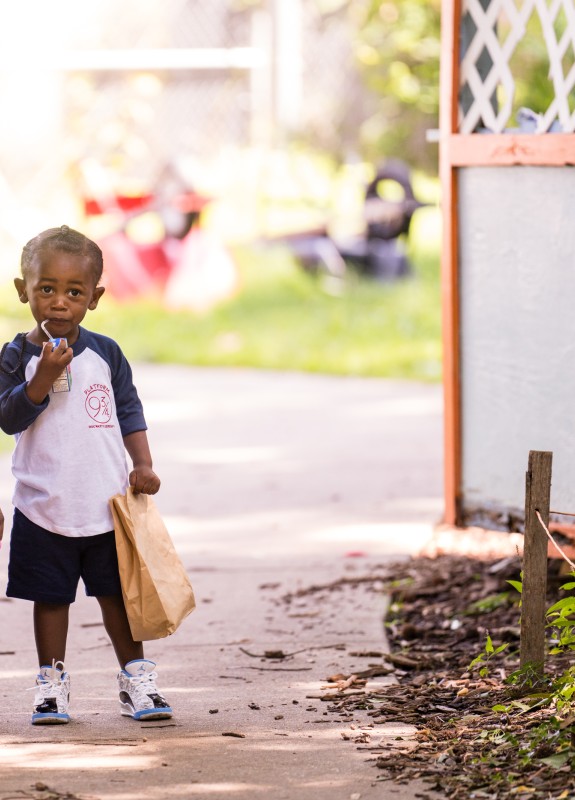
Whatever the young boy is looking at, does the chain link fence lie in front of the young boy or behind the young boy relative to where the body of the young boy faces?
behind

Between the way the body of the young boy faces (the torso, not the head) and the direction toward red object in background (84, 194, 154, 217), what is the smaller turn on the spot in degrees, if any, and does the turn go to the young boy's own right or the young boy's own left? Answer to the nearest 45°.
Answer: approximately 180°

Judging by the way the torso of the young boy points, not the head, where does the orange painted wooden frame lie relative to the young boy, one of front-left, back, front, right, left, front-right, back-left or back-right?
back-left

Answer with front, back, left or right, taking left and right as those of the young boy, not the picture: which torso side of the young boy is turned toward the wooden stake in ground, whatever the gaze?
left

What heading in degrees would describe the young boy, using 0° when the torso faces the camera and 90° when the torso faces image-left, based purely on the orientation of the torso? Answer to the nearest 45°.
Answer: approximately 0°

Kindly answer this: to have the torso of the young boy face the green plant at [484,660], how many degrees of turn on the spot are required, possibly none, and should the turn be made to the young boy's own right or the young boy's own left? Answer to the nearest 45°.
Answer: approximately 90° to the young boy's own left

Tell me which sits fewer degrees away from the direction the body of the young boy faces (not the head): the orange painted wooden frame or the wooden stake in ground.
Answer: the wooden stake in ground
